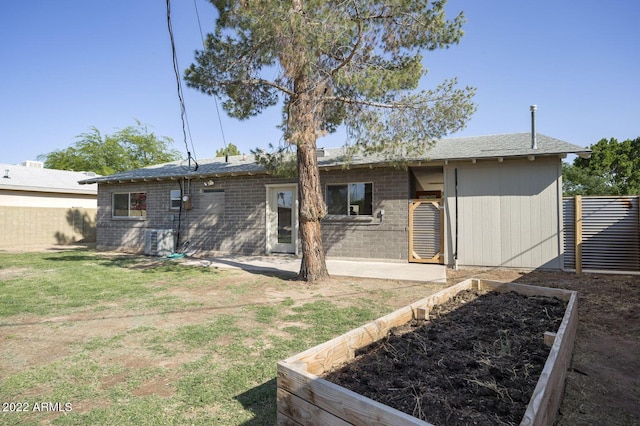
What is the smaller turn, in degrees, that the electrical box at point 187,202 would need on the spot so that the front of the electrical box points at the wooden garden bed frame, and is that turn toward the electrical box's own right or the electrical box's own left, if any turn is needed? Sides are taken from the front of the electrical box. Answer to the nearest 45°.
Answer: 0° — it already faces it

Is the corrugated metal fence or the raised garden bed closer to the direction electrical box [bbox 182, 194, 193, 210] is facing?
the raised garden bed

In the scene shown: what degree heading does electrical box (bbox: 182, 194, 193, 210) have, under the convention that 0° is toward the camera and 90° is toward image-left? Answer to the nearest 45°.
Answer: approximately 0°

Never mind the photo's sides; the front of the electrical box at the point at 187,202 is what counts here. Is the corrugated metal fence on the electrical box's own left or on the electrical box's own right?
on the electrical box's own left

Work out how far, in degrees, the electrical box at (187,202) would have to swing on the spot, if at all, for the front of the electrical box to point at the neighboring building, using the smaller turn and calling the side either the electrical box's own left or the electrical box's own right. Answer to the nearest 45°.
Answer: approximately 135° to the electrical box's own right

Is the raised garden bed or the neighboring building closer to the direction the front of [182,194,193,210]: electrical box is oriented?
the raised garden bed
